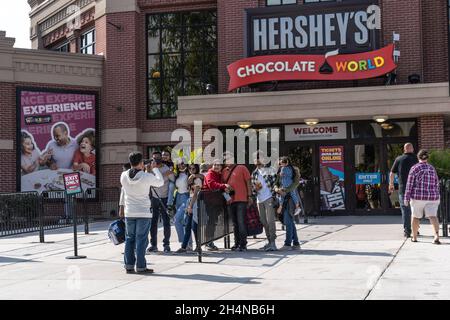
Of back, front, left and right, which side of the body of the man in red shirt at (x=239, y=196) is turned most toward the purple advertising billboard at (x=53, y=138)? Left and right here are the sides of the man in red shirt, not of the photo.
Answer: right

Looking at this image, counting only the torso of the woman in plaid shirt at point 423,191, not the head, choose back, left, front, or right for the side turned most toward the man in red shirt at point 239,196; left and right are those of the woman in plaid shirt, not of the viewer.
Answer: left

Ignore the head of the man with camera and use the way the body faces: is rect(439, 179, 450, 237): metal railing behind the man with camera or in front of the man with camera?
in front

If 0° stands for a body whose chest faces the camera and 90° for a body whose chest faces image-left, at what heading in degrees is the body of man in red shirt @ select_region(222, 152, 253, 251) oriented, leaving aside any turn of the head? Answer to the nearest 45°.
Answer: approximately 45°

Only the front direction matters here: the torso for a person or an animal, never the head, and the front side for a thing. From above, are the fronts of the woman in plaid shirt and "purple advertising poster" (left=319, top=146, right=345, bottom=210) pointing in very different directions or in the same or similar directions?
very different directions

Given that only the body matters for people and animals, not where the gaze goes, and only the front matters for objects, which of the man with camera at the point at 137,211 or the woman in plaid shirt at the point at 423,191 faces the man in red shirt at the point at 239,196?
the man with camera

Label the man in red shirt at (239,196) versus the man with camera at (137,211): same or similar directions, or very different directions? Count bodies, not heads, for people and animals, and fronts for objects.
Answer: very different directions

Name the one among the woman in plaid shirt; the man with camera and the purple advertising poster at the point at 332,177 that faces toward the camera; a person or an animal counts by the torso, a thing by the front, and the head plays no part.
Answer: the purple advertising poster

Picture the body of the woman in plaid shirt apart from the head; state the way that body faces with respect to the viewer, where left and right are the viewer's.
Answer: facing away from the viewer

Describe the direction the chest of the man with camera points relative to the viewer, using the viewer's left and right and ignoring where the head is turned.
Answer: facing away from the viewer and to the right of the viewer

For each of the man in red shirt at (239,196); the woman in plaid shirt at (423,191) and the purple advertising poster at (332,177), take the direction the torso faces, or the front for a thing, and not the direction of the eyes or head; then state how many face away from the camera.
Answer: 1
